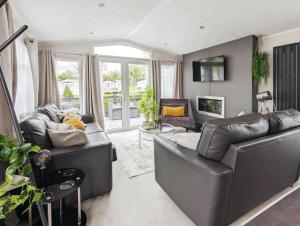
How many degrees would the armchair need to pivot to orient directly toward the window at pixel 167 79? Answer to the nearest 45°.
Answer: approximately 135° to its right

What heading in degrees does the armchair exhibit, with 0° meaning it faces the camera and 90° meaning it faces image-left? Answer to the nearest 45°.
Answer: approximately 45°

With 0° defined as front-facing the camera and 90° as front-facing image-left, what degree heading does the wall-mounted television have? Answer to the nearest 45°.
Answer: approximately 45°

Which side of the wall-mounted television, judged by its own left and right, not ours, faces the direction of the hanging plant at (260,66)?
left

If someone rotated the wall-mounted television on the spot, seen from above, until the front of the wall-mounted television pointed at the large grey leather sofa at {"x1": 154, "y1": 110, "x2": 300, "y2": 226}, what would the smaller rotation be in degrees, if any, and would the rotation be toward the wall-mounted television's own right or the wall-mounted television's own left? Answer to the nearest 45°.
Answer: approximately 45° to the wall-mounted television's own left

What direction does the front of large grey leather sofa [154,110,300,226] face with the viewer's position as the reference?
facing away from the viewer and to the left of the viewer
